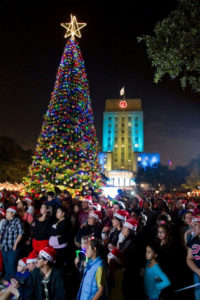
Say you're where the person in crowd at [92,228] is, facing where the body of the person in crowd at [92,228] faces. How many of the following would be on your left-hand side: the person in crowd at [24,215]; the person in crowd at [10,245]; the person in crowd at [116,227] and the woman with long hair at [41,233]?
1

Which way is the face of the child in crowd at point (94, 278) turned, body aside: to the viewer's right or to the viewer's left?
to the viewer's left

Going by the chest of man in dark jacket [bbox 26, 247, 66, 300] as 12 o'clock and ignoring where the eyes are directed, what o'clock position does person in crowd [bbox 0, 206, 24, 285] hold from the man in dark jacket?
The person in crowd is roughly at 4 o'clock from the man in dark jacket.

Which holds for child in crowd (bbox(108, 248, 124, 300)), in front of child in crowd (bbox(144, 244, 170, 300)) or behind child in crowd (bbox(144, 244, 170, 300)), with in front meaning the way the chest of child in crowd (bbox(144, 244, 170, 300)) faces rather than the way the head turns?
in front

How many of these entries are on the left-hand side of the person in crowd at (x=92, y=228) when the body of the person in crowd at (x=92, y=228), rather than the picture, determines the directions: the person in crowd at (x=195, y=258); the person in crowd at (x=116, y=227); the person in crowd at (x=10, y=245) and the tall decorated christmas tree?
2

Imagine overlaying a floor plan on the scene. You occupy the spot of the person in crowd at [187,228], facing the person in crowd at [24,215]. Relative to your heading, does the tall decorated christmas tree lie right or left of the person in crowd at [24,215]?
right
